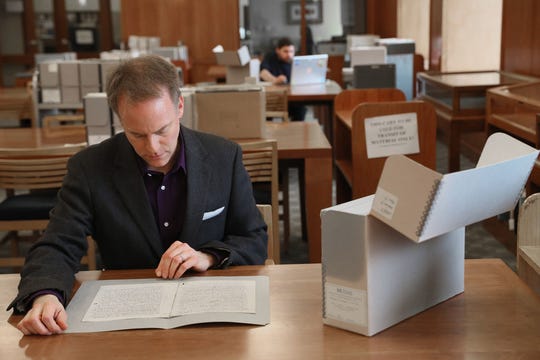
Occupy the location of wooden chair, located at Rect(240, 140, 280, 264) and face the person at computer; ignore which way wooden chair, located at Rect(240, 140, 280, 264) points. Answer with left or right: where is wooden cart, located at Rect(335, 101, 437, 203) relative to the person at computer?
right

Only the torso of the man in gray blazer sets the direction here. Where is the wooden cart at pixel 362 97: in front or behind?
behind

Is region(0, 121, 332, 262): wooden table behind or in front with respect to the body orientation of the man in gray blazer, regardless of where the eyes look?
behind

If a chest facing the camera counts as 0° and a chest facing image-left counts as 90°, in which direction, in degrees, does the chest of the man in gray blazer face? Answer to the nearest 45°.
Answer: approximately 0°

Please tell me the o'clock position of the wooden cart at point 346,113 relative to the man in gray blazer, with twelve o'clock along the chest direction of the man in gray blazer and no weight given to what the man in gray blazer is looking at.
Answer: The wooden cart is roughly at 7 o'clock from the man in gray blazer.

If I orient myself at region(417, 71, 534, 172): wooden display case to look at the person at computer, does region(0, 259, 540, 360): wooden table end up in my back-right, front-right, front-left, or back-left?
back-left

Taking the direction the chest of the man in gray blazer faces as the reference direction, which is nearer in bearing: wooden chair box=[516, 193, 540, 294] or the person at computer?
the wooden chair

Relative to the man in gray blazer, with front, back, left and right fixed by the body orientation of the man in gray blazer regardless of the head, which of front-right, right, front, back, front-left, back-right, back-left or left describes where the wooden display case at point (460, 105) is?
back-left

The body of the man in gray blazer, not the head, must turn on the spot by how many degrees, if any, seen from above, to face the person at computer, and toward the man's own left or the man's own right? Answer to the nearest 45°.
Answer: approximately 180°

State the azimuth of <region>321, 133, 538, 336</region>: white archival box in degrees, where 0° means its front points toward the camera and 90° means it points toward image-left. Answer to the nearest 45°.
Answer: approximately 45°

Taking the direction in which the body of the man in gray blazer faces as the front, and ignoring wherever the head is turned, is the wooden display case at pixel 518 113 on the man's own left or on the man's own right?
on the man's own left

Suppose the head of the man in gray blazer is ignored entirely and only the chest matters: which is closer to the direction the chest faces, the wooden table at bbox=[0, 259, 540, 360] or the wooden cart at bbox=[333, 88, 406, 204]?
the wooden table
